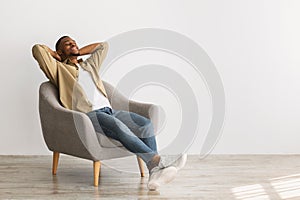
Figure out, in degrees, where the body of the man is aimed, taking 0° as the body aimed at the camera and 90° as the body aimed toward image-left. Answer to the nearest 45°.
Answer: approximately 315°

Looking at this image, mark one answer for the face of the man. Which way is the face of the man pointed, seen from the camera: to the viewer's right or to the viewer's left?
to the viewer's right

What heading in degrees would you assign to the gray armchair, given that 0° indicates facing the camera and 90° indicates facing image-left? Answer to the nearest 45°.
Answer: approximately 315°
